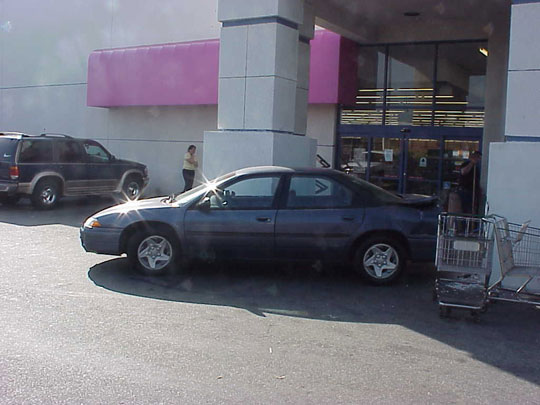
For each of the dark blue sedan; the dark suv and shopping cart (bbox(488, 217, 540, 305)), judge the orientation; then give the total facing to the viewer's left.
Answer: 1

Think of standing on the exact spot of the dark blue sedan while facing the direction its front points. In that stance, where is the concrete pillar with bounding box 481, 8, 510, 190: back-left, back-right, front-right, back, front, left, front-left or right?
back-right

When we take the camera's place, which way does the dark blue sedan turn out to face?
facing to the left of the viewer

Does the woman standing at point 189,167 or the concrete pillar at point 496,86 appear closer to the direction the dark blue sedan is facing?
the woman standing

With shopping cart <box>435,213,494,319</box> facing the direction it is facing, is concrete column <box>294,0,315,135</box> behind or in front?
behind

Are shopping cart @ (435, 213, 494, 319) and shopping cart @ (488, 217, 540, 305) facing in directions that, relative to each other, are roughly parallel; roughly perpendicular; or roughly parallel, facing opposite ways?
roughly perpendicular

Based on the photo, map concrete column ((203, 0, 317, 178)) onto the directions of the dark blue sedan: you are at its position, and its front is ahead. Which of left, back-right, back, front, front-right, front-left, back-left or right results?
right

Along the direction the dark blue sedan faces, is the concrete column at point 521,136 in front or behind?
behind

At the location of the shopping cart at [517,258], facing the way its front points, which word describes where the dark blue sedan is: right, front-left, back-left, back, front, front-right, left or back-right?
back

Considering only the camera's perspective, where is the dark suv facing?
facing away from the viewer and to the right of the viewer

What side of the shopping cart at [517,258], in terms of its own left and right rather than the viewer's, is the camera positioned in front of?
right
